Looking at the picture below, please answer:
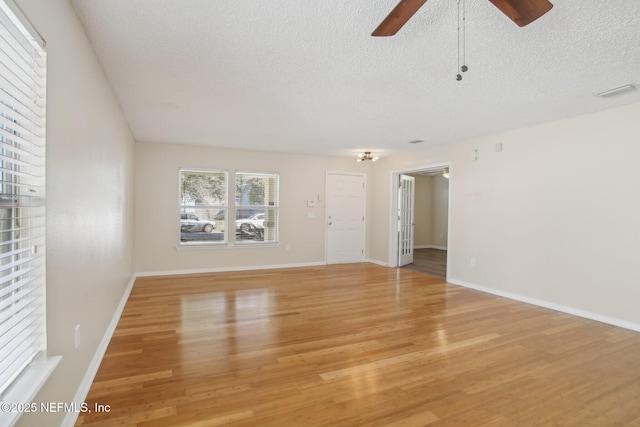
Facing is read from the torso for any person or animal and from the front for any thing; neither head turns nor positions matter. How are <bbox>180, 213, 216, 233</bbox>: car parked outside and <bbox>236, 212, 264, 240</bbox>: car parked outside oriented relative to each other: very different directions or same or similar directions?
very different directions

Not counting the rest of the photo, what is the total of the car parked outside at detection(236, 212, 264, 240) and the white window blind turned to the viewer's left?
1

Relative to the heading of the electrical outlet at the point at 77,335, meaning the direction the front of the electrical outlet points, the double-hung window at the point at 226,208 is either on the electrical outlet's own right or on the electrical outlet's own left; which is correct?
on the electrical outlet's own left

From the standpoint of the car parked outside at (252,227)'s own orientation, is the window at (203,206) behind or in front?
in front

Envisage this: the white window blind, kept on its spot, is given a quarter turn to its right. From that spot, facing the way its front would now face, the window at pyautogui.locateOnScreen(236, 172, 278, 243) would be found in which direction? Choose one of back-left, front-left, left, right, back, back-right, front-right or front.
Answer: back-left

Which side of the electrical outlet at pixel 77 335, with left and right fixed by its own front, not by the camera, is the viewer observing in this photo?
right

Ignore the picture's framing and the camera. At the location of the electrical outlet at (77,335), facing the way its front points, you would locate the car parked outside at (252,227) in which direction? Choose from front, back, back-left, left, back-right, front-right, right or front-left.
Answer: front-left

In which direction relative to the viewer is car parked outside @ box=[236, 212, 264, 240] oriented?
to the viewer's left

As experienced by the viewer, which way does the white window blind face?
facing to the right of the viewer
